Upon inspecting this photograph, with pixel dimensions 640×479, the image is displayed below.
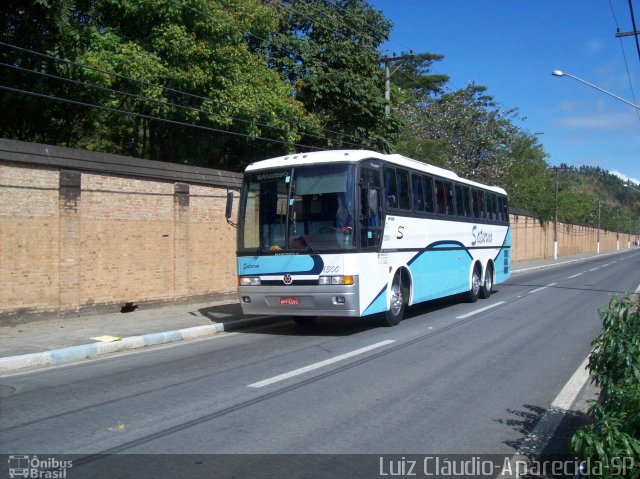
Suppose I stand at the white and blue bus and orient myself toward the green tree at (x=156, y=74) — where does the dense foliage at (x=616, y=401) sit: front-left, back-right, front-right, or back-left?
back-left

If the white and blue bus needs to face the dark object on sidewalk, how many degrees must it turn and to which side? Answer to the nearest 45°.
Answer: approximately 90° to its right

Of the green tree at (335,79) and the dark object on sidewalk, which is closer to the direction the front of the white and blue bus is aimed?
the dark object on sidewalk

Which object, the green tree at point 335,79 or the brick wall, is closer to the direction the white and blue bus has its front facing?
the brick wall

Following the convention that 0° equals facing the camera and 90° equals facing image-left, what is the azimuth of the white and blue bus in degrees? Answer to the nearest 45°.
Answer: approximately 45°

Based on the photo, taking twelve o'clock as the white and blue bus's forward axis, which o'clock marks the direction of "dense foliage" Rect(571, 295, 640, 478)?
The dense foliage is roughly at 10 o'clock from the white and blue bus.

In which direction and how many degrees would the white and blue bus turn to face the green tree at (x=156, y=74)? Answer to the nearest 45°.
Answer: approximately 90° to its right

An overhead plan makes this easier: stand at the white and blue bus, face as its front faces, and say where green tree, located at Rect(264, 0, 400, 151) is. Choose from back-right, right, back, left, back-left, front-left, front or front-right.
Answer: back-right
